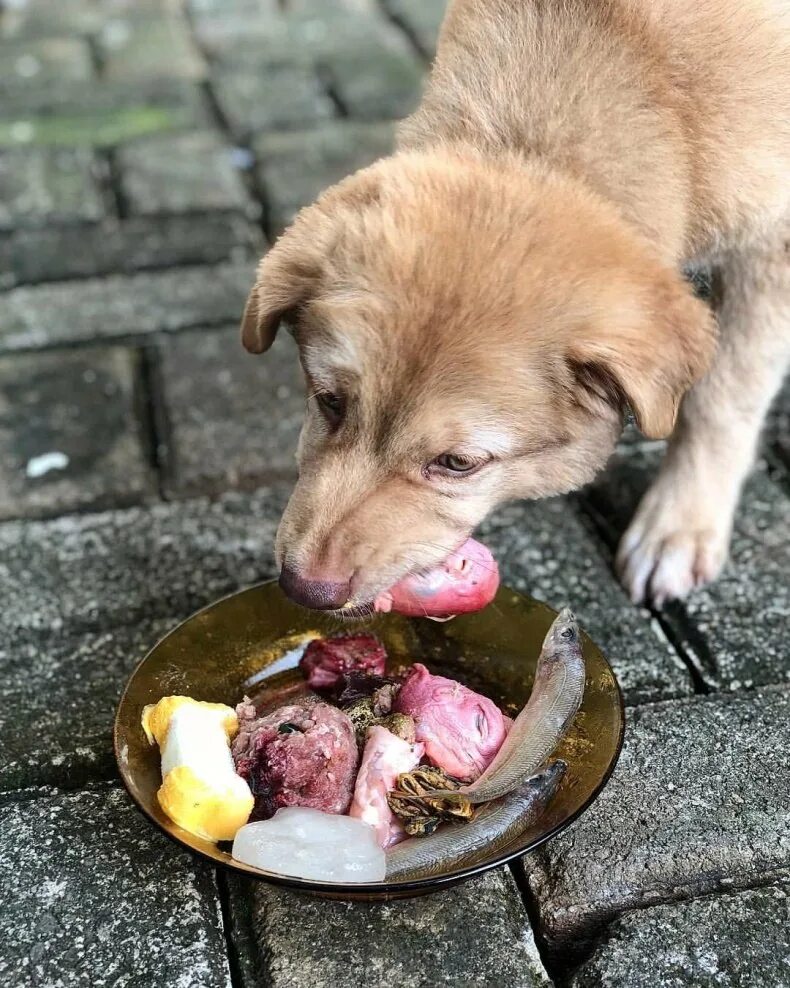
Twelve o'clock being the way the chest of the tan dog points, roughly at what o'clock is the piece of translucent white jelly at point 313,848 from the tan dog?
The piece of translucent white jelly is roughly at 11 o'clock from the tan dog.

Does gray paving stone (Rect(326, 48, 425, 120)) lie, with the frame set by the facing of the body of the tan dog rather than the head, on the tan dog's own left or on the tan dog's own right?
on the tan dog's own right

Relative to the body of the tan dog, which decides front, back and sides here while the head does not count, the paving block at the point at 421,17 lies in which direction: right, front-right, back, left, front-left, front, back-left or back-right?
back-right

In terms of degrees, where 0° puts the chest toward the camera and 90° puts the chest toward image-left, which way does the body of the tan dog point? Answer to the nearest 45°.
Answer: approximately 45°

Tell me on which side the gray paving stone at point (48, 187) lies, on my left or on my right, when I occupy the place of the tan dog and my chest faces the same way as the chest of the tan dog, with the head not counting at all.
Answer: on my right

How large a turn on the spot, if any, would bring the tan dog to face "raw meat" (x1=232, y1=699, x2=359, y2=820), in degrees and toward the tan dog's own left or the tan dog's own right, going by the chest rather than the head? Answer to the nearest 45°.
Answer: approximately 45° to the tan dog's own left

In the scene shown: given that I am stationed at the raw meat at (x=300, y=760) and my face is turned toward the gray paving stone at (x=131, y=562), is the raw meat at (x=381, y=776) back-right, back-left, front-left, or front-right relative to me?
back-right

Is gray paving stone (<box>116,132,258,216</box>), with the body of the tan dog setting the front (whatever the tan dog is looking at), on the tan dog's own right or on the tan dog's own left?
on the tan dog's own right

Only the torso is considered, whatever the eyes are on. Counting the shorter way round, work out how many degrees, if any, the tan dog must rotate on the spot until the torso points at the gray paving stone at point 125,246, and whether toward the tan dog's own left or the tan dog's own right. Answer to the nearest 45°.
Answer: approximately 90° to the tan dog's own right

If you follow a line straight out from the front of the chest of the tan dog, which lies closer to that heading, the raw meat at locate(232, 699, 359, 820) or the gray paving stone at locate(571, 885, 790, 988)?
the raw meat
